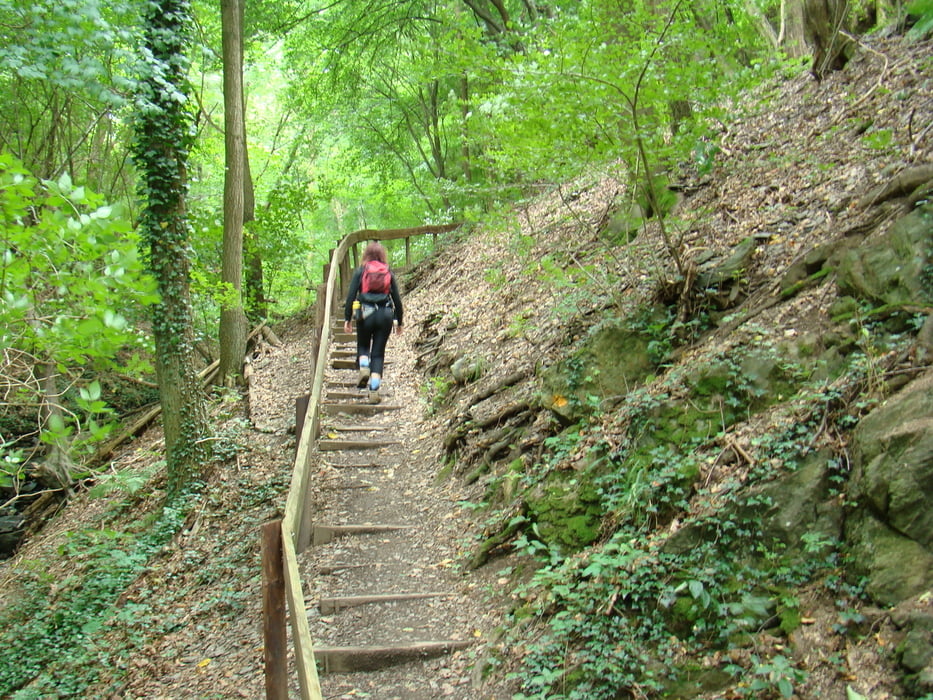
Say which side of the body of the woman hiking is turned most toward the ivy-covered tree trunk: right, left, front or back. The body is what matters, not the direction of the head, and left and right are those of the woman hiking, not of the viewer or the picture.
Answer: left

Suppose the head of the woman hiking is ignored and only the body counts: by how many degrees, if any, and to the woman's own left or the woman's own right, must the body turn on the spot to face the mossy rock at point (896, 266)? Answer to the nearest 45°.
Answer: approximately 135° to the woman's own right

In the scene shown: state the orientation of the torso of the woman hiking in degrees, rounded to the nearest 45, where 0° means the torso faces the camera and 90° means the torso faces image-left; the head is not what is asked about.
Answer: approximately 180°

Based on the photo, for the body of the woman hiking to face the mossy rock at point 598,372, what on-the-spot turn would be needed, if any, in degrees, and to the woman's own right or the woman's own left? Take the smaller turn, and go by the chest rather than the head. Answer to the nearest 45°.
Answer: approximately 135° to the woman's own right

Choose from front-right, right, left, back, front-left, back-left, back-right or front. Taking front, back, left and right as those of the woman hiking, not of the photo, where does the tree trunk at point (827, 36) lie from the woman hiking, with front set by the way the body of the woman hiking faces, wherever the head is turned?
right

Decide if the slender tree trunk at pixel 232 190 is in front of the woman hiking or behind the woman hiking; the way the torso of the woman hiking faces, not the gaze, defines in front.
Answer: in front

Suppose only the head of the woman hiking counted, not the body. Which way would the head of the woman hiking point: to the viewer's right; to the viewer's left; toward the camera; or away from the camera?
away from the camera
